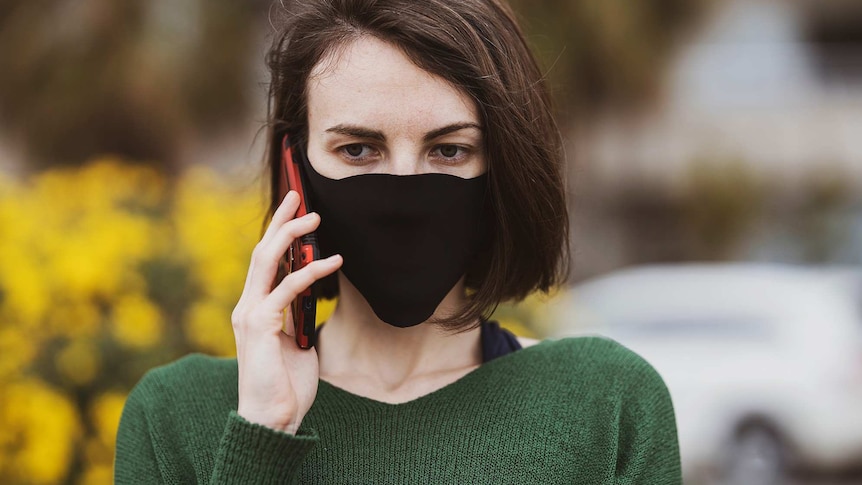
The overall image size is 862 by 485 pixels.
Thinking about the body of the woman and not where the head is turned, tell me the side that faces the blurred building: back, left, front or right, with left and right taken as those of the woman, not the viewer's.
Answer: back

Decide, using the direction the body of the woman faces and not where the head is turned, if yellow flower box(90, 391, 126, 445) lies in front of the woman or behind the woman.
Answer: behind

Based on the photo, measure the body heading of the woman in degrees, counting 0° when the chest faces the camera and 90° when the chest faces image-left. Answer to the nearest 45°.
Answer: approximately 0°

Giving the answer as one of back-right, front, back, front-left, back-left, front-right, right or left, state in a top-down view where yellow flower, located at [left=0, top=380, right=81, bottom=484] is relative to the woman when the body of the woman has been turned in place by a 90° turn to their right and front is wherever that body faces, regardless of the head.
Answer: front-right

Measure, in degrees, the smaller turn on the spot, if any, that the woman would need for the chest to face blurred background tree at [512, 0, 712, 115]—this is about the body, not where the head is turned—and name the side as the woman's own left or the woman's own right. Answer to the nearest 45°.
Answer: approximately 180°

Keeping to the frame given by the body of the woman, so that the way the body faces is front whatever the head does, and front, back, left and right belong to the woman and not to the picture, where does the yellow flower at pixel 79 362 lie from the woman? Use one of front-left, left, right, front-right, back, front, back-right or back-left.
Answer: back-right

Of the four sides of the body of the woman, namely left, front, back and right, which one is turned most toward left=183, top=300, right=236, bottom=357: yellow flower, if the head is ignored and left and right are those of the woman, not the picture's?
back

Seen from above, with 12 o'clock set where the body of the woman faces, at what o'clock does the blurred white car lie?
The blurred white car is roughly at 7 o'clock from the woman.
